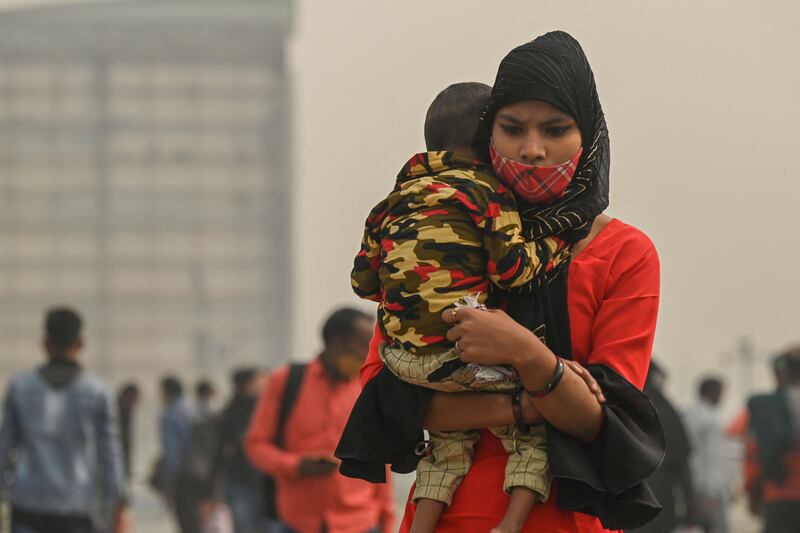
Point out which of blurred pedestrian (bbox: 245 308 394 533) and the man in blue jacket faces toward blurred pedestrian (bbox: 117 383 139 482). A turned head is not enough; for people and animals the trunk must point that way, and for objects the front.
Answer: the man in blue jacket

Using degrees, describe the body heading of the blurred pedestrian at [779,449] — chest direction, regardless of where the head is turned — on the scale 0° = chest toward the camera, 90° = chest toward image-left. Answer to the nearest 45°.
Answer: approximately 180°

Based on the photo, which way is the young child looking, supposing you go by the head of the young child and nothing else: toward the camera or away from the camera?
away from the camera

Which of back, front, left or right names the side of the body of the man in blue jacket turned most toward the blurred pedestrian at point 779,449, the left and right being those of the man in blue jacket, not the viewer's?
right

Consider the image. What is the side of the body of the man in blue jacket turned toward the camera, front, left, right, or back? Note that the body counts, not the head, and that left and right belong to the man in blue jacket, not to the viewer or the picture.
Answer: back
